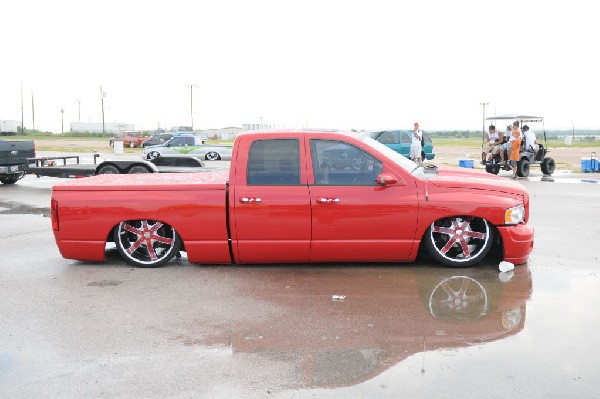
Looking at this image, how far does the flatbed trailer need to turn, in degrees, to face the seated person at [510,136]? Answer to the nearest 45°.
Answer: approximately 180°

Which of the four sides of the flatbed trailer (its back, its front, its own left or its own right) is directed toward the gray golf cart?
back

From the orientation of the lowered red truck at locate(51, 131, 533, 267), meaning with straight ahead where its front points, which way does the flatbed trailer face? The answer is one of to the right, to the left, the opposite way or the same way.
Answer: the opposite way

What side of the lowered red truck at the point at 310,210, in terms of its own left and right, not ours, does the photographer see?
right

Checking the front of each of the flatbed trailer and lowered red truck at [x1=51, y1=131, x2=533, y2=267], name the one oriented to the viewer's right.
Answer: the lowered red truck

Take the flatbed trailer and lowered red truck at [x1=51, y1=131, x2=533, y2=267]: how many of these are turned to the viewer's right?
1

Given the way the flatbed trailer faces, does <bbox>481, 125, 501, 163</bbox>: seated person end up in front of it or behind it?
behind

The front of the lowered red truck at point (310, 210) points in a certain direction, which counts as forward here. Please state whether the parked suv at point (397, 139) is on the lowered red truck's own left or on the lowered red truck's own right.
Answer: on the lowered red truck's own left

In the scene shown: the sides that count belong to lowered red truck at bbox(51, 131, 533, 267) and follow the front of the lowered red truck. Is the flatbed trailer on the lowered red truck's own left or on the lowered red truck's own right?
on the lowered red truck's own left

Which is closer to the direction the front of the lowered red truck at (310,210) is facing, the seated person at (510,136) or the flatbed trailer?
the seated person

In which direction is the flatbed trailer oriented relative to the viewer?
to the viewer's left

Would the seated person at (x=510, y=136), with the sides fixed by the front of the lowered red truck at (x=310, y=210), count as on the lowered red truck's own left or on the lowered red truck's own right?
on the lowered red truck's own left
